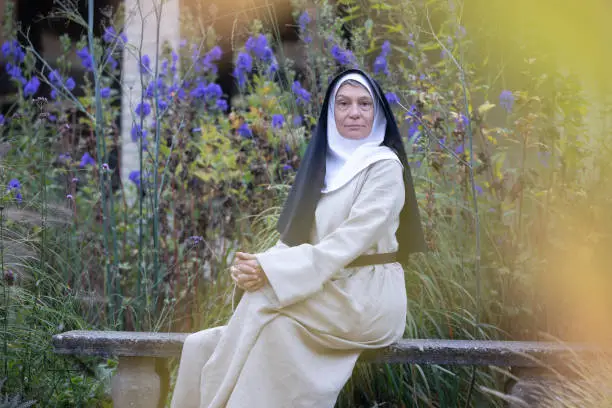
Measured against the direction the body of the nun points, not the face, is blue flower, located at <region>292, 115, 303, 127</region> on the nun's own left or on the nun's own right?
on the nun's own right

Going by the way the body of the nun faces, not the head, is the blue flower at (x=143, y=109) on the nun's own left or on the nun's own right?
on the nun's own right

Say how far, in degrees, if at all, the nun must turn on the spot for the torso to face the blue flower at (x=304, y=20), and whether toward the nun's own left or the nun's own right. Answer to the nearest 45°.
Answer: approximately 135° to the nun's own right

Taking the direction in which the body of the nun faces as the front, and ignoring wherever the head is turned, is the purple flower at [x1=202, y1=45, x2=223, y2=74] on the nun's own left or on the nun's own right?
on the nun's own right

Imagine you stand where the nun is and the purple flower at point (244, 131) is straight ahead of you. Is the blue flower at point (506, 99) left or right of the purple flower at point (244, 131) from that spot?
right

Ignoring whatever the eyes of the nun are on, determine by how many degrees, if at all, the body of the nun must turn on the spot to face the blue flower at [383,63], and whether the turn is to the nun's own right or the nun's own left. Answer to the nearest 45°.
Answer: approximately 135° to the nun's own right

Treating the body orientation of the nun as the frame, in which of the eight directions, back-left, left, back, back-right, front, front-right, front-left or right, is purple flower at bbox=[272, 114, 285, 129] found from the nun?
back-right

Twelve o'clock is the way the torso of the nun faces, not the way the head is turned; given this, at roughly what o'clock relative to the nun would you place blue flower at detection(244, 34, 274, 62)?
The blue flower is roughly at 4 o'clock from the nun.

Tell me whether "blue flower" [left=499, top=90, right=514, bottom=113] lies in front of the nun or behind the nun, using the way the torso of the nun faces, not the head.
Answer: behind

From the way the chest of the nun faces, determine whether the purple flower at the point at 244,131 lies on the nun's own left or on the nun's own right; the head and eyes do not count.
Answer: on the nun's own right

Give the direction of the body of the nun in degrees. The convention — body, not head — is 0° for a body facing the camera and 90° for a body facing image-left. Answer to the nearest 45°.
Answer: approximately 45°

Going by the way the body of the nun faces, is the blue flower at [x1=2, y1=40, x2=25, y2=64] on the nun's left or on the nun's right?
on the nun's right
